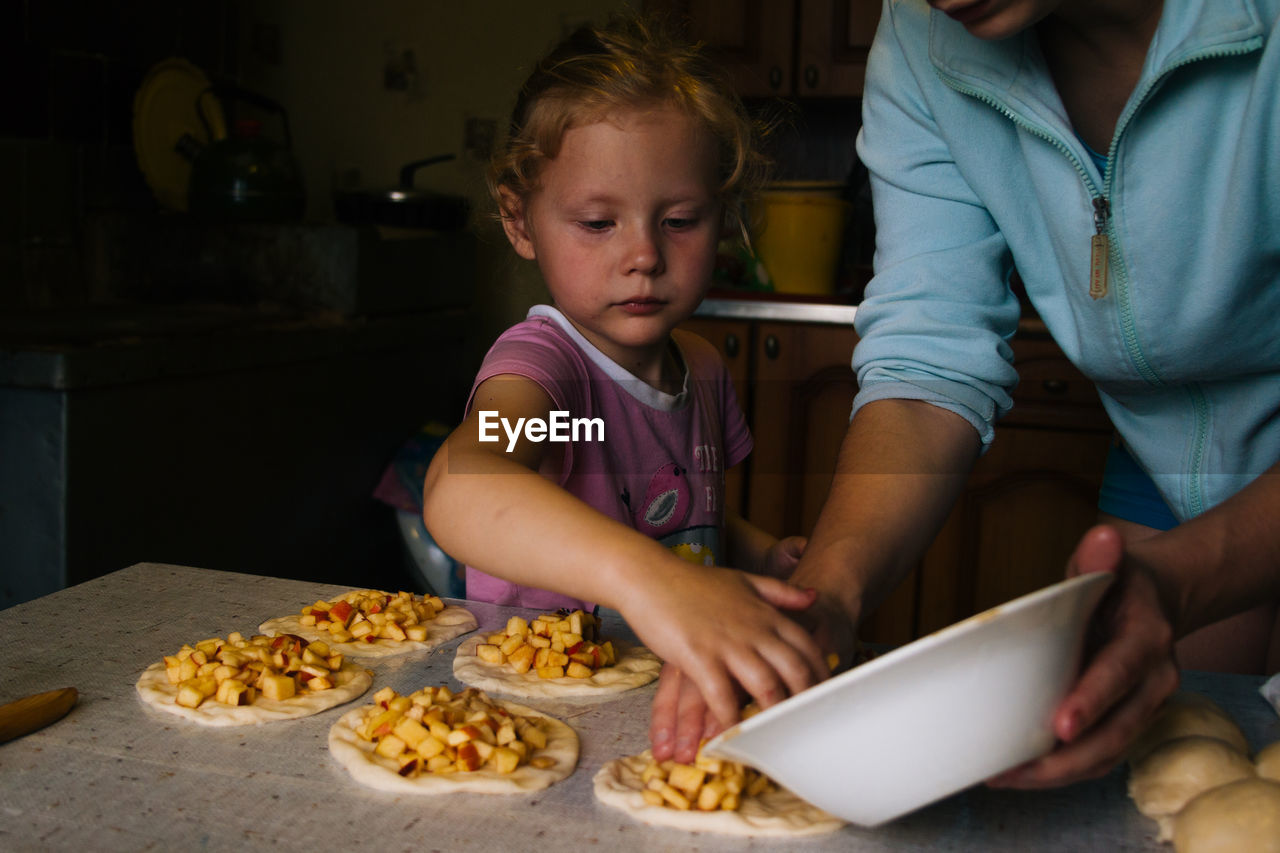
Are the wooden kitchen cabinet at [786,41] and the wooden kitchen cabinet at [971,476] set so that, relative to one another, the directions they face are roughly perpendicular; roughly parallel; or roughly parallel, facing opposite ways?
roughly parallel

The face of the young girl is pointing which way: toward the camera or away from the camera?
toward the camera

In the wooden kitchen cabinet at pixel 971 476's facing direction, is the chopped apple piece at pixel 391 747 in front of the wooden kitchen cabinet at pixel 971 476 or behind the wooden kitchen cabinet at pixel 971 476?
in front

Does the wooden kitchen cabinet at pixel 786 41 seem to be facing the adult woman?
yes

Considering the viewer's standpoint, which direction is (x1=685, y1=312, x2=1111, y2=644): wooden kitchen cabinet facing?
facing the viewer

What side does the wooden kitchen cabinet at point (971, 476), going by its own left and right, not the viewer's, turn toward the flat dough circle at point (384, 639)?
front

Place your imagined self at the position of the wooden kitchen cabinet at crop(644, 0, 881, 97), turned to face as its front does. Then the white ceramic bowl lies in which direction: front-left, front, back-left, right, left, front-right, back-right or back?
front

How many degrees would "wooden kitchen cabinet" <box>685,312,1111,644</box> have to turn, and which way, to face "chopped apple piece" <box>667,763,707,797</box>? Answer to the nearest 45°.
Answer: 0° — it already faces it

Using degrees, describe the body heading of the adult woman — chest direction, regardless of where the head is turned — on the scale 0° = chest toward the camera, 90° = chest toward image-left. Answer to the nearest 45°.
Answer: approximately 45°

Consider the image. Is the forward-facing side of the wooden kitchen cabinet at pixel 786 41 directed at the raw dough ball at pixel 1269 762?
yes

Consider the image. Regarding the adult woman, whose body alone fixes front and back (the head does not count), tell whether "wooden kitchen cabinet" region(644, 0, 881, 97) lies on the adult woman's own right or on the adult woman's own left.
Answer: on the adult woman's own right

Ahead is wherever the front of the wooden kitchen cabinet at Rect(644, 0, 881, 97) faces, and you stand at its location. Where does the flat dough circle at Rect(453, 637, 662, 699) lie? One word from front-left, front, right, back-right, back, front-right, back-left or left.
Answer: front

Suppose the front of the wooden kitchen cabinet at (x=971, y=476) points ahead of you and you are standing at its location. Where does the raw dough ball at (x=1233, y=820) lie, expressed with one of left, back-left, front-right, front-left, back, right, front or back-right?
front

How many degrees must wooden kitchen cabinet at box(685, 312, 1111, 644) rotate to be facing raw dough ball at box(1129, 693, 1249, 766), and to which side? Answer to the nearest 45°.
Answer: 0° — it already faces it

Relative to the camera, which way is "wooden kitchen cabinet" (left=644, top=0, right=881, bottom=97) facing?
toward the camera

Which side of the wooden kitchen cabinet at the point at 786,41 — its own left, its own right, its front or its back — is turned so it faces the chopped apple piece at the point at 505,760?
front

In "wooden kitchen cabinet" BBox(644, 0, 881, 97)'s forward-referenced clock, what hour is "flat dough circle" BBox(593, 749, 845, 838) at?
The flat dough circle is roughly at 12 o'clock from the wooden kitchen cabinet.
